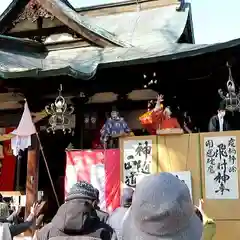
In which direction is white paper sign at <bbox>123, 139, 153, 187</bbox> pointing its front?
toward the camera

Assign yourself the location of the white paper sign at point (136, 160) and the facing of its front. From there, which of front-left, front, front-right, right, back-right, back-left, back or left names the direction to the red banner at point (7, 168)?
back-right

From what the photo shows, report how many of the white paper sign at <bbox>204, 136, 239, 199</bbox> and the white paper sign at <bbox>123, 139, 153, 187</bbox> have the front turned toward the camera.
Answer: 2

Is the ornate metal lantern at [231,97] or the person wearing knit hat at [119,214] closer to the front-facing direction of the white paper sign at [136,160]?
the person wearing knit hat

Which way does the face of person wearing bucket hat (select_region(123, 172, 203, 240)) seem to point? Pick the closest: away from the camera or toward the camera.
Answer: away from the camera

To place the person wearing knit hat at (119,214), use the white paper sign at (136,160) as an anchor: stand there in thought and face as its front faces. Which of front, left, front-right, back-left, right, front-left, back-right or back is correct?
front

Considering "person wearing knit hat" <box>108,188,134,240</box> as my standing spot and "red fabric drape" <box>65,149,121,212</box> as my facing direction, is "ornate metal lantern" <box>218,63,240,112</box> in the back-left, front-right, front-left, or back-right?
front-right

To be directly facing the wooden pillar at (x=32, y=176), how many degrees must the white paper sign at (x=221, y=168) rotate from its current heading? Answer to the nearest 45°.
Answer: approximately 90° to its right

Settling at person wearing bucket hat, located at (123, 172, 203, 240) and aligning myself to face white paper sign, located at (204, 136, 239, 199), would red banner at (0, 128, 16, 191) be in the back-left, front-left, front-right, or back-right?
front-left

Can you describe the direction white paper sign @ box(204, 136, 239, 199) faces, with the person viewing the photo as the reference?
facing the viewer

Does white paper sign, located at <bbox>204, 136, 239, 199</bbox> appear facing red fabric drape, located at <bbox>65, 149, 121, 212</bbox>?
no

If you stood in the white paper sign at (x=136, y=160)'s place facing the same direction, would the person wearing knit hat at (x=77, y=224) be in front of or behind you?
in front

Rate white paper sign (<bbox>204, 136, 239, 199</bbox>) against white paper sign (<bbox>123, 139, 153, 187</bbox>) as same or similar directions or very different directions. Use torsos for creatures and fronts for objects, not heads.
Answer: same or similar directions

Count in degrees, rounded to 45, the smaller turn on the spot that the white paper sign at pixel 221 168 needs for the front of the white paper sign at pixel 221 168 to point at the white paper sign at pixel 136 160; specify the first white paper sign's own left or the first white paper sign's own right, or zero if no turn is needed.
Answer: approximately 90° to the first white paper sign's own right

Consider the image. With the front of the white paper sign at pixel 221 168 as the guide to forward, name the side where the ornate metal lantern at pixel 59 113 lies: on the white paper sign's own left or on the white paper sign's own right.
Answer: on the white paper sign's own right

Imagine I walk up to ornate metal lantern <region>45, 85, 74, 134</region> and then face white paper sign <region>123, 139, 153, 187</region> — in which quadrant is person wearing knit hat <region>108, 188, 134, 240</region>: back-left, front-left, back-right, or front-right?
front-right
